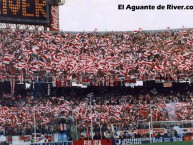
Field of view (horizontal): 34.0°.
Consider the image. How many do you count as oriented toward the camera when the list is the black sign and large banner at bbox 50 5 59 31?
2

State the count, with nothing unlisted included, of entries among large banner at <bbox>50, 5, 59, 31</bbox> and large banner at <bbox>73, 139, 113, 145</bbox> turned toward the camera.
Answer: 2

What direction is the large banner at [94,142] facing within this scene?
toward the camera

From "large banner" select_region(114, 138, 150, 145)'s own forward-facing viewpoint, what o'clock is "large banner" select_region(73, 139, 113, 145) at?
"large banner" select_region(73, 139, 113, 145) is roughly at 2 o'clock from "large banner" select_region(114, 138, 150, 145).

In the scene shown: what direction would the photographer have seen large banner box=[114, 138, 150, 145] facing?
facing the viewer
